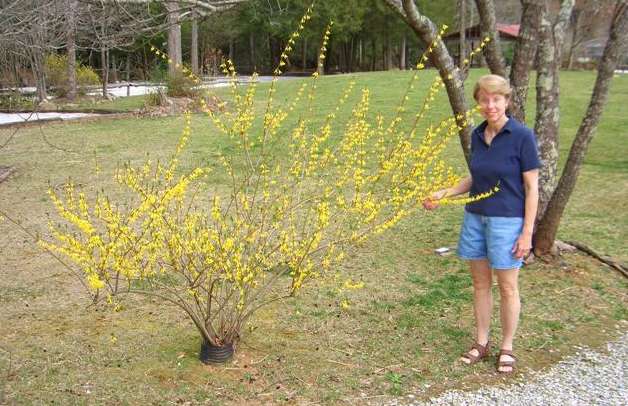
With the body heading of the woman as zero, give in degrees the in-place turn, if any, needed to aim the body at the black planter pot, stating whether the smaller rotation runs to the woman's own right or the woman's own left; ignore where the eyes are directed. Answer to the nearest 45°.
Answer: approximately 45° to the woman's own right

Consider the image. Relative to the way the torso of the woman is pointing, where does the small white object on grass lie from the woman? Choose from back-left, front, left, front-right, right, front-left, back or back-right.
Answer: back-right

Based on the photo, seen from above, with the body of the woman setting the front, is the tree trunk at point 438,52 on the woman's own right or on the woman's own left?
on the woman's own right

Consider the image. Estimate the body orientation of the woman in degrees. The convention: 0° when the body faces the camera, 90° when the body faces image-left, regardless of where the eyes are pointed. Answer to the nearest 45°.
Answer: approximately 45°

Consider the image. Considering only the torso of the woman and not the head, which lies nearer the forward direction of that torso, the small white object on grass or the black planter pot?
the black planter pot

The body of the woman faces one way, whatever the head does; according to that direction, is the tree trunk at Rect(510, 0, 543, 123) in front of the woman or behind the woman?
behind

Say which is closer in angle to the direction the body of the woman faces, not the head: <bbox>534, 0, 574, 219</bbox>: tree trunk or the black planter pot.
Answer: the black planter pot

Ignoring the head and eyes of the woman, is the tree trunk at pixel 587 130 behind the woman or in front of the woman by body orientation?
behind
